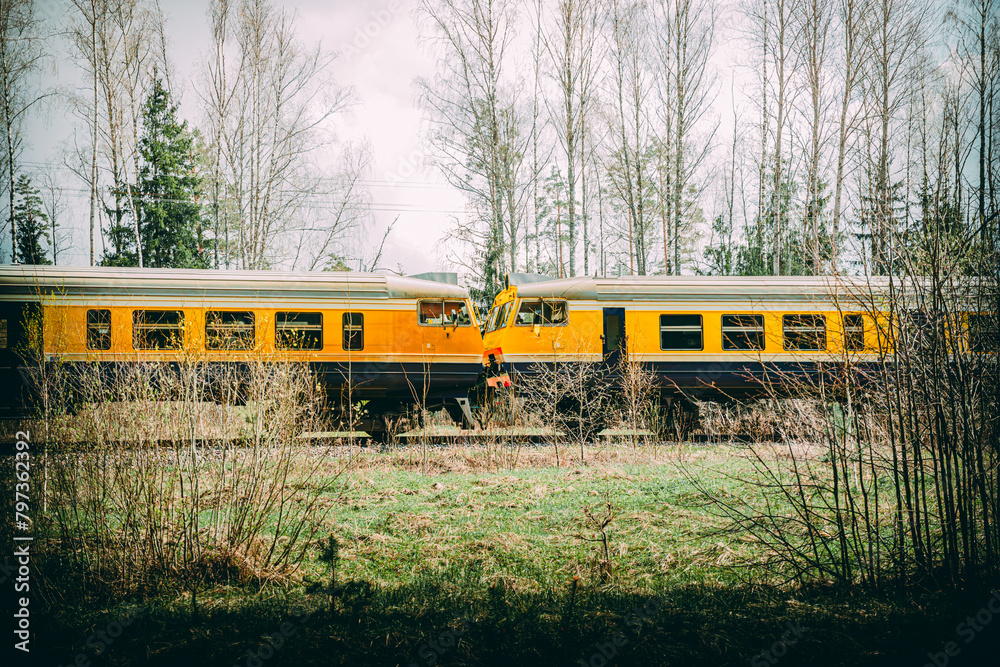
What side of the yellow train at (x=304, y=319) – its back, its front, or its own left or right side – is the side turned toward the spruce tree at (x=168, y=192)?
left

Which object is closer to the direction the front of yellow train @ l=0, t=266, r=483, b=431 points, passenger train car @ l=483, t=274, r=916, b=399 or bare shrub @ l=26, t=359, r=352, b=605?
the passenger train car

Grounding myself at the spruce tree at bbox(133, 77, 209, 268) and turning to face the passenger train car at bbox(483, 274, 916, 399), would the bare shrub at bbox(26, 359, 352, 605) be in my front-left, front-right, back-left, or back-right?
front-right

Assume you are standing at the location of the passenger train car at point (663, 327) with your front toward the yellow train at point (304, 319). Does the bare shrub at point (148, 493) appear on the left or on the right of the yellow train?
left

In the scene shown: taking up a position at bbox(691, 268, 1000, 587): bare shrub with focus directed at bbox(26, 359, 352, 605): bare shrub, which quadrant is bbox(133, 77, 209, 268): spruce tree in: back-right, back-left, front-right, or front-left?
front-right

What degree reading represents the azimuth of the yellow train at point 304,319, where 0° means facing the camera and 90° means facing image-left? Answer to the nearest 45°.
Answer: approximately 270°

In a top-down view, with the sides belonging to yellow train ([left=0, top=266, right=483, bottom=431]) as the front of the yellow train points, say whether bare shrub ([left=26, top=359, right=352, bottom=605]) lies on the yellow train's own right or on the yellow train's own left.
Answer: on the yellow train's own right

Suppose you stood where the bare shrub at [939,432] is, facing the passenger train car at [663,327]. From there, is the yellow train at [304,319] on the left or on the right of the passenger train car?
left

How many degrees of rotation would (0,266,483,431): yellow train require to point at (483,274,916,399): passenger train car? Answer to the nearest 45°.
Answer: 0° — it already faces it

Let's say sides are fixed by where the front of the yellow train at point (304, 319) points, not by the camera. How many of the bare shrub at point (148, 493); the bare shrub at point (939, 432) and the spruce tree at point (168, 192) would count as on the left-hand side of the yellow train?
1
